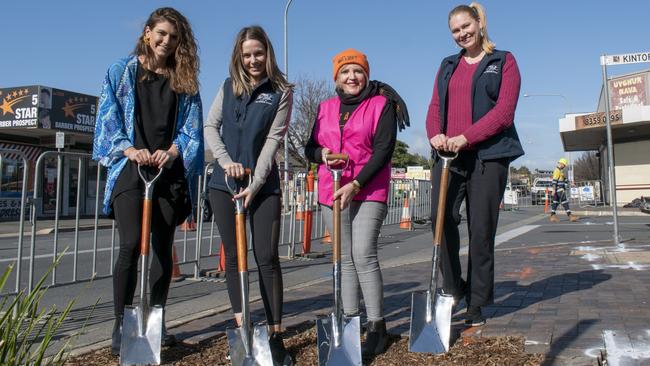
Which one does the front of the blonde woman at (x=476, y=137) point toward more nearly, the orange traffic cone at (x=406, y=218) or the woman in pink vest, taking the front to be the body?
the woman in pink vest

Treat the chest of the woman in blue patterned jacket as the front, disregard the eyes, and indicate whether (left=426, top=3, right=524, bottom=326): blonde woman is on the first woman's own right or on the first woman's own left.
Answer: on the first woman's own left

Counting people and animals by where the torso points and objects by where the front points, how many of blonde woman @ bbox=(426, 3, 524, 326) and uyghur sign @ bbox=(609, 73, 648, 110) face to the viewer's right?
0

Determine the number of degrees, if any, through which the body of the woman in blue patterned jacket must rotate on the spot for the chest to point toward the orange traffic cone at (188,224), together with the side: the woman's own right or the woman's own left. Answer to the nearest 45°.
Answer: approximately 180°

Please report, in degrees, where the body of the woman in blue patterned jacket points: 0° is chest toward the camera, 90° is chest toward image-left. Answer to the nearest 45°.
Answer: approximately 0°

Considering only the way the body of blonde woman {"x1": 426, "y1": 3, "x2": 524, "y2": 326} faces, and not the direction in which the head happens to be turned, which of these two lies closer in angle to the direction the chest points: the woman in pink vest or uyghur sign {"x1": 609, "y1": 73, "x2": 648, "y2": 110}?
the woman in pink vest
